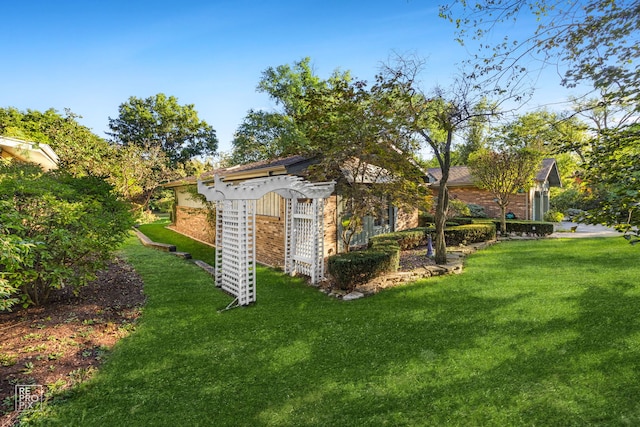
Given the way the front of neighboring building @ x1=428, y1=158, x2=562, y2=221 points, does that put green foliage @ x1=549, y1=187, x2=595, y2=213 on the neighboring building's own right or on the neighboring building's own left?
on the neighboring building's own left

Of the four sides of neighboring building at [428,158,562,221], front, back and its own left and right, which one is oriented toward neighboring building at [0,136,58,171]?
right

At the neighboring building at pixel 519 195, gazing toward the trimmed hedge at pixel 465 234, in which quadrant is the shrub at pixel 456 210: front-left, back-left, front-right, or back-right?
front-right

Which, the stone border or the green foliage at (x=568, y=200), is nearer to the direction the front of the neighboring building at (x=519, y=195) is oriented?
the stone border

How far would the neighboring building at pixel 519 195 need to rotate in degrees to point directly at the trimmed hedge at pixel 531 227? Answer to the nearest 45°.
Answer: approximately 45° to its right

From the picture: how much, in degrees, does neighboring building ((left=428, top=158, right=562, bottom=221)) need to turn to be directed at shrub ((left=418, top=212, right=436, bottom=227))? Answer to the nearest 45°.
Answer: approximately 90° to its right

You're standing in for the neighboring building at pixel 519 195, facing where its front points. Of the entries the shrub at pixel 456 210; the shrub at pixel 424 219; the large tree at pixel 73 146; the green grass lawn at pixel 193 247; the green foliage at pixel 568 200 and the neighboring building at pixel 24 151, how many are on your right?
5

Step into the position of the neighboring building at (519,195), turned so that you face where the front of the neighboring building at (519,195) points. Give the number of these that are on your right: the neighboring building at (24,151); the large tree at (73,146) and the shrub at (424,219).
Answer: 3

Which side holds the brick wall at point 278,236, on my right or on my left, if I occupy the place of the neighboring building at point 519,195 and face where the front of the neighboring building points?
on my right

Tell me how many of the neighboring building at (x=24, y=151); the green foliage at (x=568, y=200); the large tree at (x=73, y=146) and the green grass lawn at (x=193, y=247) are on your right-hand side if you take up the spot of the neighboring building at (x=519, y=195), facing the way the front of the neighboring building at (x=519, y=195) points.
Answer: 3

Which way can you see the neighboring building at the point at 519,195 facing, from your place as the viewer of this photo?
facing the viewer and to the right of the viewer

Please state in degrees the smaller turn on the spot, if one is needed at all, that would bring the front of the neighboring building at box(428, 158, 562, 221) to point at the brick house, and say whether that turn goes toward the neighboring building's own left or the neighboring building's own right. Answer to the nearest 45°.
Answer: approximately 90° to the neighboring building's own right

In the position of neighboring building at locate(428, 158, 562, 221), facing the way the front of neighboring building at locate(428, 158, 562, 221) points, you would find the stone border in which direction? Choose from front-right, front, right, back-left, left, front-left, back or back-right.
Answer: front-right

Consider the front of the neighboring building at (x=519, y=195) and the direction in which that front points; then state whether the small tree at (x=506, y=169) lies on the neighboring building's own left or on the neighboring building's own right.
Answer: on the neighboring building's own right

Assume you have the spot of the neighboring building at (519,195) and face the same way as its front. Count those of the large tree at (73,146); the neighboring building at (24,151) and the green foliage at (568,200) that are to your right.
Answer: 2

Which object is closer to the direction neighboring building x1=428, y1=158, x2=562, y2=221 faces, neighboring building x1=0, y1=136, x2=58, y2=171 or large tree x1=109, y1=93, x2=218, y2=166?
the neighboring building
